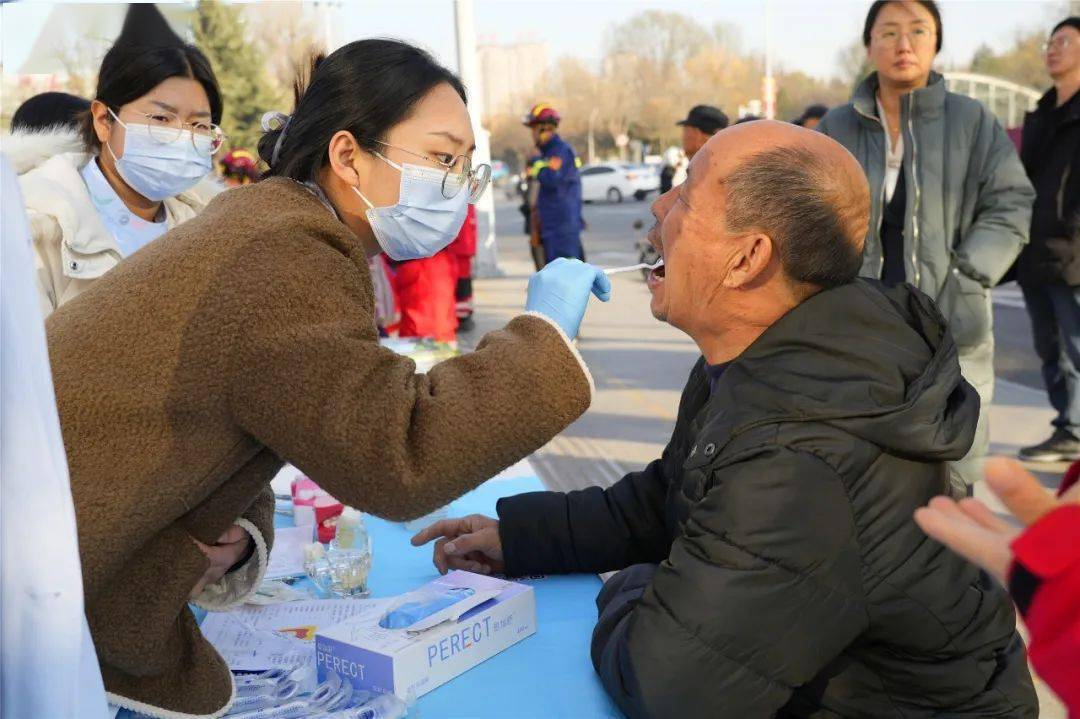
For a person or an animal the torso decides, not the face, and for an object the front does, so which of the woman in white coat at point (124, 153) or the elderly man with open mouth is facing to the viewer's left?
the elderly man with open mouth

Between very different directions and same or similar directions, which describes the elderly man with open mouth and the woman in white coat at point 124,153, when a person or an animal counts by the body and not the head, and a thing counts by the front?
very different directions

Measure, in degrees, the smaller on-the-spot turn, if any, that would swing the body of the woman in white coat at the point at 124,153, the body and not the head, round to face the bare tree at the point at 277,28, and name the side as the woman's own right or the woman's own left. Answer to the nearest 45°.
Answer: approximately 135° to the woman's own left

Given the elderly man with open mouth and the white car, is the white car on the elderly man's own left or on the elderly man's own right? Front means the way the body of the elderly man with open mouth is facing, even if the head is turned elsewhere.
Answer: on the elderly man's own right

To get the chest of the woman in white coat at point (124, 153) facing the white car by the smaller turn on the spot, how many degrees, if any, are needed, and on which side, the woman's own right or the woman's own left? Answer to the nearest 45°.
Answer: approximately 90° to the woman's own left

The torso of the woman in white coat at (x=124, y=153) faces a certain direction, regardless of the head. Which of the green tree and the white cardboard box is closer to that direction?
the white cardboard box

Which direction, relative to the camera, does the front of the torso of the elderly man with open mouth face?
to the viewer's left

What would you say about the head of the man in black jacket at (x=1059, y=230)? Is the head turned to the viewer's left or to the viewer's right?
to the viewer's left

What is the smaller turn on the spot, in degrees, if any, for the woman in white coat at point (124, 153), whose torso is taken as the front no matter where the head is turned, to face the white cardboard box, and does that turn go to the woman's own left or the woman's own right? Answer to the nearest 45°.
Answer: approximately 45° to the woman's own right

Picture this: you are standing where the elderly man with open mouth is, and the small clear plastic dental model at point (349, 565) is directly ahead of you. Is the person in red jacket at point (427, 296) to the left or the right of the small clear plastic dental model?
right

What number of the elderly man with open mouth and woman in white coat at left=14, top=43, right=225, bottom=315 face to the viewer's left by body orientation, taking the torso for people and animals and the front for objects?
1

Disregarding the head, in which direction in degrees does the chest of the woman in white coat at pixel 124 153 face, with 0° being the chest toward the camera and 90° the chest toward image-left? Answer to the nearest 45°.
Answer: approximately 315°
